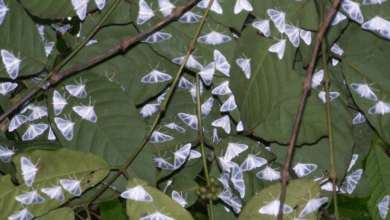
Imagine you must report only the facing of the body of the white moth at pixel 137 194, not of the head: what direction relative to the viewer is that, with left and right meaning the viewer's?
facing away from the viewer

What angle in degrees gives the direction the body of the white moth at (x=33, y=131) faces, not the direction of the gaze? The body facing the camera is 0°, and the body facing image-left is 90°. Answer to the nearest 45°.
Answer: approximately 135°

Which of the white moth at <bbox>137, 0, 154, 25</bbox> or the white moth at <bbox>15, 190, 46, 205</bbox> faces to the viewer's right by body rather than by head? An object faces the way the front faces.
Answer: the white moth at <bbox>137, 0, 154, 25</bbox>

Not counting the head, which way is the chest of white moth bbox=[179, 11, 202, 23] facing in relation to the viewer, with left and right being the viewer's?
facing away from the viewer

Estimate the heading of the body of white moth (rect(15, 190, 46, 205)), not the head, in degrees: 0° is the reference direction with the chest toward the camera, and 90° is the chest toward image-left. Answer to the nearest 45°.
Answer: approximately 180°
